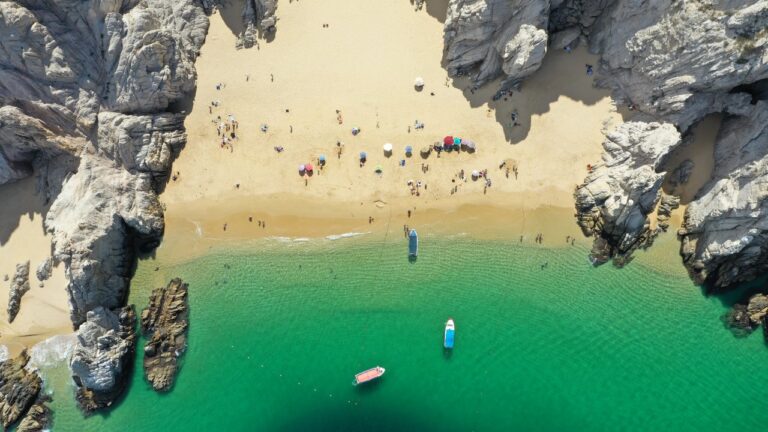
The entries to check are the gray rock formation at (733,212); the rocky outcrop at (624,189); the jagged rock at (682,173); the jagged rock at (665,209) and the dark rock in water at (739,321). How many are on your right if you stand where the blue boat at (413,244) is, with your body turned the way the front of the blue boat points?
5

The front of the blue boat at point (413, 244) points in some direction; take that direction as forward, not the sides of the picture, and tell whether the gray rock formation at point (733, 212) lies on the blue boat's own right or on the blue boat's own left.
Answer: on the blue boat's own right

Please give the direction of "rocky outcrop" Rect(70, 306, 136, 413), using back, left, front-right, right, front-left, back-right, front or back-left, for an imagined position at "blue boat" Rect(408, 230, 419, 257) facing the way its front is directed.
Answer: left

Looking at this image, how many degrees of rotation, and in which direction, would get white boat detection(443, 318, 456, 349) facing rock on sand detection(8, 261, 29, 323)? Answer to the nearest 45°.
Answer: approximately 90° to its left

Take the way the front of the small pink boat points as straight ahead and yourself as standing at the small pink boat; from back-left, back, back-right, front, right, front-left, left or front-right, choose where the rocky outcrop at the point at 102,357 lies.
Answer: back-left

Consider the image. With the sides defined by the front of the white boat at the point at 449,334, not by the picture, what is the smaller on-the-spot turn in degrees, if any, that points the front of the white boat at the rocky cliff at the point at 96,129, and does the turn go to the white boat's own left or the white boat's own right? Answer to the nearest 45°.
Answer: approximately 90° to the white boat's own left

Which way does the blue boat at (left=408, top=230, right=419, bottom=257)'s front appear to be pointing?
away from the camera

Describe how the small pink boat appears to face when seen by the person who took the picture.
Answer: facing away from the viewer and to the right of the viewer

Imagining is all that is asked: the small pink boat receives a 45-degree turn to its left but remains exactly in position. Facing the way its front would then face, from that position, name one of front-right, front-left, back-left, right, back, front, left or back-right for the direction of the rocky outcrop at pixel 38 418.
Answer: left

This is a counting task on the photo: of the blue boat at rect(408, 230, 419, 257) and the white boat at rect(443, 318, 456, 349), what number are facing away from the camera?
2

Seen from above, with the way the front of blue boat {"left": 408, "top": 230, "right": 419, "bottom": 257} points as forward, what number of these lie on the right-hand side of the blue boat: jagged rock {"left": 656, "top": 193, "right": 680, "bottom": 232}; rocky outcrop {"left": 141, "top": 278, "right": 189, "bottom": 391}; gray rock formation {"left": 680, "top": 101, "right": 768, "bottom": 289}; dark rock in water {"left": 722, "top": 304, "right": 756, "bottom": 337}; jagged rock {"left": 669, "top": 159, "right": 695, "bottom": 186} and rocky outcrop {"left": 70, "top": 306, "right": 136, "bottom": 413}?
4

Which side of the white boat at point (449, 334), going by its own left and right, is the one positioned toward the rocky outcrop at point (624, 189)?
right

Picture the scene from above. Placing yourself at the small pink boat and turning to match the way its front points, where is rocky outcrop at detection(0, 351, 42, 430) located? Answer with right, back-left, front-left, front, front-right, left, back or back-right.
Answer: back-left

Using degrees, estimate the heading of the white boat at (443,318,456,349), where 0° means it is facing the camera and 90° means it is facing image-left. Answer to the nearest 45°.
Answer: approximately 180°

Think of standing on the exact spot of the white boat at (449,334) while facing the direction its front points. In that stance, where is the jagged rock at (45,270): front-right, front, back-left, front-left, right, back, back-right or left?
left

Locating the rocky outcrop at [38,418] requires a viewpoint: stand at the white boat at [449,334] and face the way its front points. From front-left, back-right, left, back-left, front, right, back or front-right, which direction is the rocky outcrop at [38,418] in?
left
